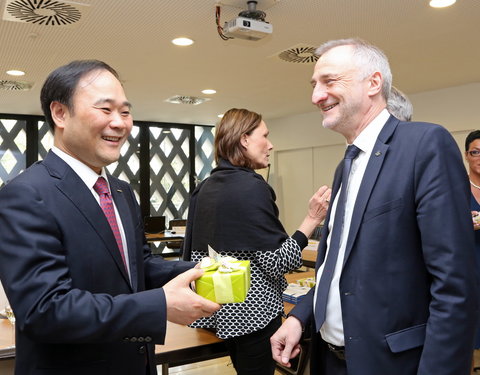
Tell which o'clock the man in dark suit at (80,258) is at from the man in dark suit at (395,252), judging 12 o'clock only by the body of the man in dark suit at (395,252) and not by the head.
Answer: the man in dark suit at (80,258) is roughly at 1 o'clock from the man in dark suit at (395,252).

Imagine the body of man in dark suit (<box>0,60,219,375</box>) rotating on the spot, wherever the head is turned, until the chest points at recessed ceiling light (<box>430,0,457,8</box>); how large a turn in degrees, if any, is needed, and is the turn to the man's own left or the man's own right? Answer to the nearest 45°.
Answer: approximately 90° to the man's own left

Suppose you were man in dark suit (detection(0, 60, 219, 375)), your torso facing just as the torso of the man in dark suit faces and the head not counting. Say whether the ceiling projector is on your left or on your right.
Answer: on your left

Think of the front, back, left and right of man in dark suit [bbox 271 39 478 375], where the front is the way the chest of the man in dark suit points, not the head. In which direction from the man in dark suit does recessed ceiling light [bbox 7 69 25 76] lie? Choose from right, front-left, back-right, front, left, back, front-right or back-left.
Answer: right

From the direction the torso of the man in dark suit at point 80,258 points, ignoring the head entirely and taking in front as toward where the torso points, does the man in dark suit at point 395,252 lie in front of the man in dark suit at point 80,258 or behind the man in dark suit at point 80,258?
in front

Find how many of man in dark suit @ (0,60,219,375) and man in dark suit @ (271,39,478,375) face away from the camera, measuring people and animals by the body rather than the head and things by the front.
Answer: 0

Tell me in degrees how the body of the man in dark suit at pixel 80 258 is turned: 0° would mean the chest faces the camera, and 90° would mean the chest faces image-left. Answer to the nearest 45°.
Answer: approximately 315°

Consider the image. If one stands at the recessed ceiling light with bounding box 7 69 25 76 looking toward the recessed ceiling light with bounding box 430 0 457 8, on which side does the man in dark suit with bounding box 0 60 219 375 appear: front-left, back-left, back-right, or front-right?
front-right

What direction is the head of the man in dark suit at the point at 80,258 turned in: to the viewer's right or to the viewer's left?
to the viewer's right

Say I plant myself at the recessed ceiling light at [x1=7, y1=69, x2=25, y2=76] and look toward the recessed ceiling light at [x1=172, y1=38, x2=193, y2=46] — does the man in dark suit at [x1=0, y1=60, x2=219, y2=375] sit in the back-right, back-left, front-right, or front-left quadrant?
front-right
